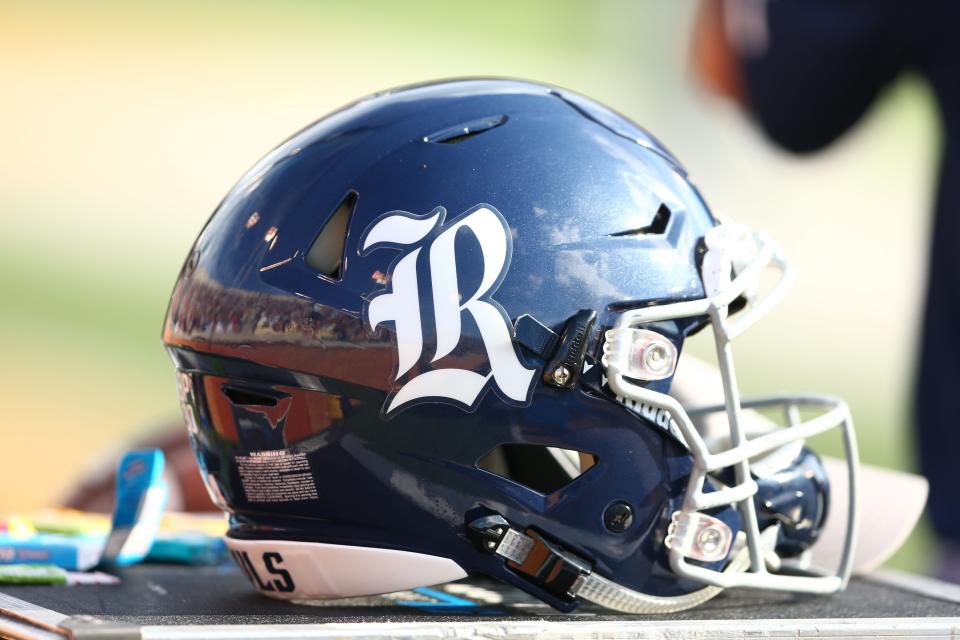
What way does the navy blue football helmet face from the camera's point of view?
to the viewer's right
